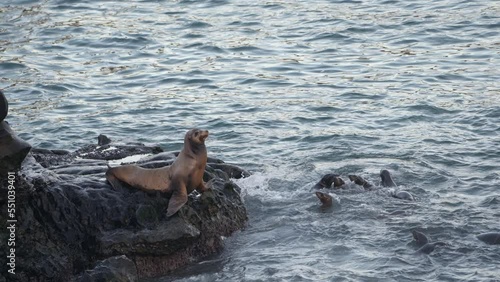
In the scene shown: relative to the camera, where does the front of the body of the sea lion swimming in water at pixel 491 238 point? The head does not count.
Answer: to the viewer's left

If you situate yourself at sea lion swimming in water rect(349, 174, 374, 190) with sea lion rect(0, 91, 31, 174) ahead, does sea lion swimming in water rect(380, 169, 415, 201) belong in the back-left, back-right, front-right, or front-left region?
back-left

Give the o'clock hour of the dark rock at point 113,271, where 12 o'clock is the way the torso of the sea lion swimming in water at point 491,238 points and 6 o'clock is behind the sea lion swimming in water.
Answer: The dark rock is roughly at 11 o'clock from the sea lion swimming in water.

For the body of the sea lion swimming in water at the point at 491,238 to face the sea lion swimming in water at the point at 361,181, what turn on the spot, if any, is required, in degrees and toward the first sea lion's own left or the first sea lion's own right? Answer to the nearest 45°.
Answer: approximately 45° to the first sea lion's own right
